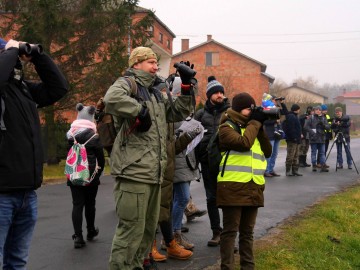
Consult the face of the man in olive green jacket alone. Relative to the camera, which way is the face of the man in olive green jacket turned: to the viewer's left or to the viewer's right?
to the viewer's right

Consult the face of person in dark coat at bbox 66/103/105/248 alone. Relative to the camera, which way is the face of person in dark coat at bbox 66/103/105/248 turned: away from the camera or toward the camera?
away from the camera

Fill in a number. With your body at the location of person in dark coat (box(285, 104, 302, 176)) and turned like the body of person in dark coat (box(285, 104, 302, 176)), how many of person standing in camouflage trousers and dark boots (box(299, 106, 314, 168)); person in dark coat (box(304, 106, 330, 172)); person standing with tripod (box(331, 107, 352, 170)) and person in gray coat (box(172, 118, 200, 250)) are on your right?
1
